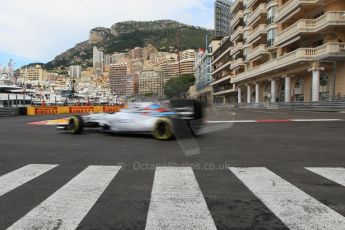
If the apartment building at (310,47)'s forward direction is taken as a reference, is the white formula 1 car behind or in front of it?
in front

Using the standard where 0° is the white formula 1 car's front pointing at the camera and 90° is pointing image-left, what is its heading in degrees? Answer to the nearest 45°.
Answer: approximately 135°

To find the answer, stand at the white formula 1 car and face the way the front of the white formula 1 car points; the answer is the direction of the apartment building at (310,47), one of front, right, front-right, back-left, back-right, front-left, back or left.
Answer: right

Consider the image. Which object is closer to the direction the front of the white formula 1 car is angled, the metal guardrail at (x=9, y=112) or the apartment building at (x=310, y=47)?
the metal guardrail

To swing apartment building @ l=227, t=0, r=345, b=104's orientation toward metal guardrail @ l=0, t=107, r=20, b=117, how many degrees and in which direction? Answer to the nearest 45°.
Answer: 0° — it already faces it

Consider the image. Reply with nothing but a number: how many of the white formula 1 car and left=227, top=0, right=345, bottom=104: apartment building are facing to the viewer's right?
0

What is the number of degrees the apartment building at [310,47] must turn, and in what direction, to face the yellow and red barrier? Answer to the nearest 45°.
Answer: approximately 45° to its right

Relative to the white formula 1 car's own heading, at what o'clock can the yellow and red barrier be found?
The yellow and red barrier is roughly at 1 o'clock from the white formula 1 car.

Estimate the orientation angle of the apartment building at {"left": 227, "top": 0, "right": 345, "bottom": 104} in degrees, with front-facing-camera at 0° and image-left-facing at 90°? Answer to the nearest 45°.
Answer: approximately 45°

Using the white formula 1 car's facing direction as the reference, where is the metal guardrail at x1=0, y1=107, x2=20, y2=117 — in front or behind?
in front
